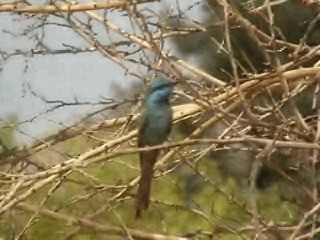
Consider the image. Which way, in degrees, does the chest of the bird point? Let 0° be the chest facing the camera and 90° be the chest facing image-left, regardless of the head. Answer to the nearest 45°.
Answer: approximately 315°
